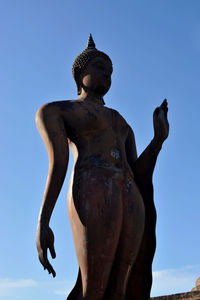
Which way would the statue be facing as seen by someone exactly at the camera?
facing the viewer and to the right of the viewer
